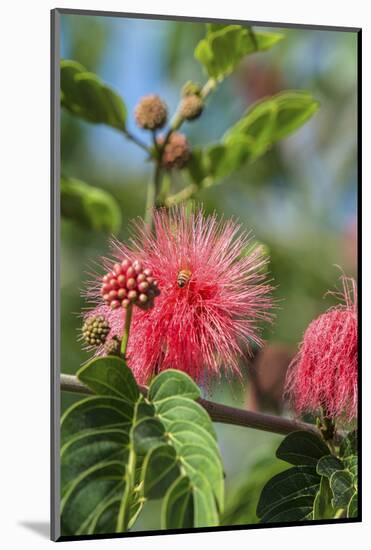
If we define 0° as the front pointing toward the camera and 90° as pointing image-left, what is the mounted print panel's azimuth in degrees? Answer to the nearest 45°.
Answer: approximately 315°
